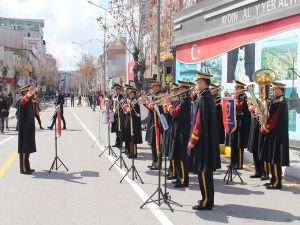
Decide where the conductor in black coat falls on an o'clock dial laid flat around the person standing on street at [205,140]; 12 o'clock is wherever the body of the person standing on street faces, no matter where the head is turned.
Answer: The conductor in black coat is roughly at 1 o'clock from the person standing on street.

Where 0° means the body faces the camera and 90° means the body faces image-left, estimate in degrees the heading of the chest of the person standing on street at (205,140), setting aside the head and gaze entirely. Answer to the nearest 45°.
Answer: approximately 90°

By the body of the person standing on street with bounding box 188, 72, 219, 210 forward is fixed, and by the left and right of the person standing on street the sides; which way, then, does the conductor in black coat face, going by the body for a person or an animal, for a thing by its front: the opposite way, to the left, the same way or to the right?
the opposite way

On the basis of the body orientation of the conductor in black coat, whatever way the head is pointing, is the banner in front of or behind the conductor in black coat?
in front

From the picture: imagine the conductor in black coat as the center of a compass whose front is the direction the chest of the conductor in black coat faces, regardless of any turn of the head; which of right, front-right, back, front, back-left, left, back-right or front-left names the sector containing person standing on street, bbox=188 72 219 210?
front-right

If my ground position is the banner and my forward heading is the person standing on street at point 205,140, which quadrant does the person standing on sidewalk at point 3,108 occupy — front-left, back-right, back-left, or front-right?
back-right

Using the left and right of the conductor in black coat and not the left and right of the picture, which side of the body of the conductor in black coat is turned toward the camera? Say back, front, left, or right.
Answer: right

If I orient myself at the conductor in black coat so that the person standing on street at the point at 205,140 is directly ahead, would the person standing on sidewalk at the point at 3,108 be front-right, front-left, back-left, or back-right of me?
back-left

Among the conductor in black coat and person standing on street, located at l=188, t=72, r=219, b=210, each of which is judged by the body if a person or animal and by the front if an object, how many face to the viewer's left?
1

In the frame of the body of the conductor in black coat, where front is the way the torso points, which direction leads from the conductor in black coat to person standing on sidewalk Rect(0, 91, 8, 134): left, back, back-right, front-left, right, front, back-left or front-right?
left

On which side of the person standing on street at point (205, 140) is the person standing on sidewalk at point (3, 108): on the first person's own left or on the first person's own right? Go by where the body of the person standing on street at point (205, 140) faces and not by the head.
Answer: on the first person's own right
